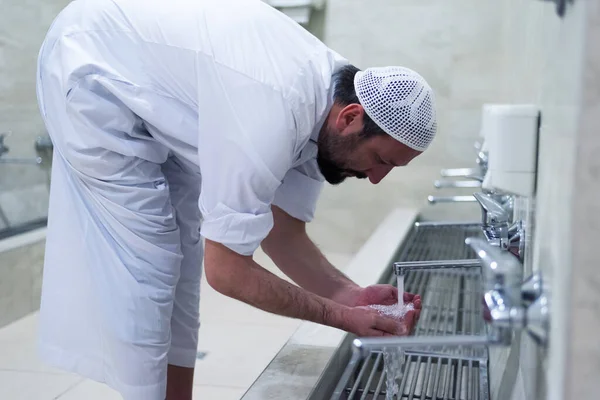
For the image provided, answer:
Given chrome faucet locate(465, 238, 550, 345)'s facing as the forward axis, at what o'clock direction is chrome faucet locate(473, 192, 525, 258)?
chrome faucet locate(473, 192, 525, 258) is roughly at 3 o'clock from chrome faucet locate(465, 238, 550, 345).

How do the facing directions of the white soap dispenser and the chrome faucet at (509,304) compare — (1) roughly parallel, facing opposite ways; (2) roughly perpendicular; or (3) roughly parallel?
roughly parallel

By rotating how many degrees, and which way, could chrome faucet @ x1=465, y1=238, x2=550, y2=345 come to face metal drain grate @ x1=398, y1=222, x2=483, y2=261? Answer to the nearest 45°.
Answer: approximately 90° to its right

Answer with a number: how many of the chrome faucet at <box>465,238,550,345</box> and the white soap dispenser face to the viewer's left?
2

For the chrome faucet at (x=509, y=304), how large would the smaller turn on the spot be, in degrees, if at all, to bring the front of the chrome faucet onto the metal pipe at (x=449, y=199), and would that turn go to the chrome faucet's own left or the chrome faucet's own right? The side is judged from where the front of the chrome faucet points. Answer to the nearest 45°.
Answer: approximately 90° to the chrome faucet's own right

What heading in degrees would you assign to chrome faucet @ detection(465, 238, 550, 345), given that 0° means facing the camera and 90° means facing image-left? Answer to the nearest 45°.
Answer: approximately 90°

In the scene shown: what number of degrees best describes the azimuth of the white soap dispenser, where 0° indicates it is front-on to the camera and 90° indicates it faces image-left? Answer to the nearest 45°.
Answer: approximately 90°
